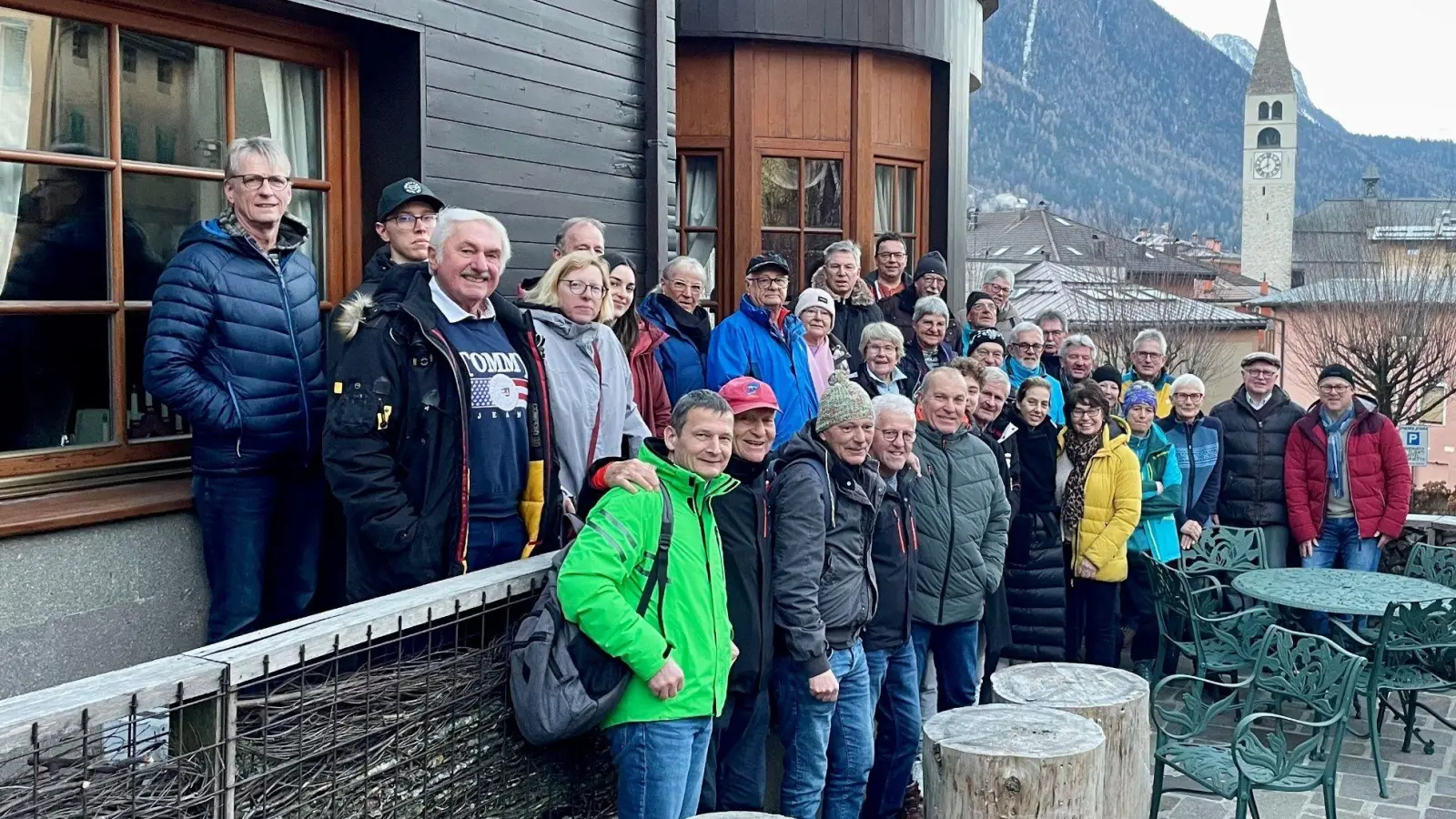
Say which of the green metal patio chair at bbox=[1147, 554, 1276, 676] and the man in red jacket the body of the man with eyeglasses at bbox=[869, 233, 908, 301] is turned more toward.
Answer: the green metal patio chair

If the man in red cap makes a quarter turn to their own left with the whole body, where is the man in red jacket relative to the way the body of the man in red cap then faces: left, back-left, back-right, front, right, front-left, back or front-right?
front

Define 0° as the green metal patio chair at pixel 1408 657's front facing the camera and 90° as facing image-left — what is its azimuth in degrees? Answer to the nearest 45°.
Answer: approximately 135°

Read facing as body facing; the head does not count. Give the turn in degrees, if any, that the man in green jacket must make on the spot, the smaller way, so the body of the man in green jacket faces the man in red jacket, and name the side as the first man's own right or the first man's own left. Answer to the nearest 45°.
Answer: approximately 90° to the first man's own left

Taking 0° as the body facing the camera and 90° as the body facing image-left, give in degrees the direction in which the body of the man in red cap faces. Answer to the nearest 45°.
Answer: approximately 315°

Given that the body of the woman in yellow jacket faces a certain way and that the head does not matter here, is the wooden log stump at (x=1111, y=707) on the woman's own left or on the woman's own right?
on the woman's own left

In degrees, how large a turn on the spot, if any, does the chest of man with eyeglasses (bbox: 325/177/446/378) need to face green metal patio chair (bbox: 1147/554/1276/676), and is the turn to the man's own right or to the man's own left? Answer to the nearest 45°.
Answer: approximately 45° to the man's own left

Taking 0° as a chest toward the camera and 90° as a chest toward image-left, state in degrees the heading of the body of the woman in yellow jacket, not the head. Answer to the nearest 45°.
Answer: approximately 45°
